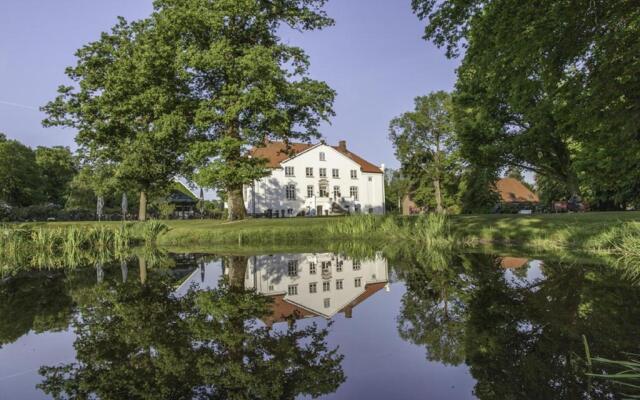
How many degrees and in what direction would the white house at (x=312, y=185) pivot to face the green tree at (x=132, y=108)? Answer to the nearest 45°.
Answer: approximately 45° to its right

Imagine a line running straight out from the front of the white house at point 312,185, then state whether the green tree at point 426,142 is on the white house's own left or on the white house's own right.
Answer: on the white house's own left

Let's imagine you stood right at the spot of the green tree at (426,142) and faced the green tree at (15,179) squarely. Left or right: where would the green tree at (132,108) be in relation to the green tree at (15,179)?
left

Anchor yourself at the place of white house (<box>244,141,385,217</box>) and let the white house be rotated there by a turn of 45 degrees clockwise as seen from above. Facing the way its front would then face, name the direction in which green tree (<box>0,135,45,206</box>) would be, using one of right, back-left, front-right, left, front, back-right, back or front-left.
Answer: front-right

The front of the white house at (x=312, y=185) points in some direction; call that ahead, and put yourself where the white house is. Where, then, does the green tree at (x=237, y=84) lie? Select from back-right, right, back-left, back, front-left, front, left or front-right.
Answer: front

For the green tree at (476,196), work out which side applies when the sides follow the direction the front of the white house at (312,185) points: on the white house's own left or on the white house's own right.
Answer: on the white house's own left

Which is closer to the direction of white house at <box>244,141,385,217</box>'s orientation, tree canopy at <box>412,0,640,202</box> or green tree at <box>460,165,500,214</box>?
the tree canopy

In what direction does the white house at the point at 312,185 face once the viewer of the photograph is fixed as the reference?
facing the viewer
